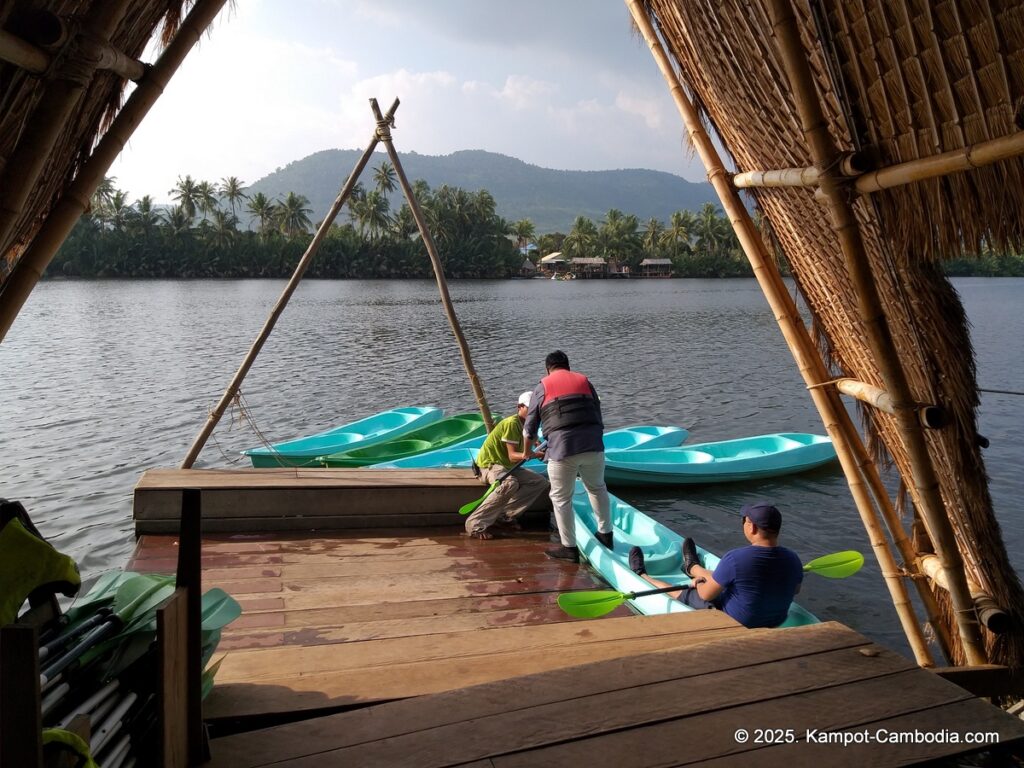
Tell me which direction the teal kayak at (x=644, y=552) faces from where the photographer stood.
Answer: facing away from the viewer and to the left of the viewer

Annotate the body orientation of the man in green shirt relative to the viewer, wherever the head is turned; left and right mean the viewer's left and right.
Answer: facing to the right of the viewer

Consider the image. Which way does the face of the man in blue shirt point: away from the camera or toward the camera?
away from the camera

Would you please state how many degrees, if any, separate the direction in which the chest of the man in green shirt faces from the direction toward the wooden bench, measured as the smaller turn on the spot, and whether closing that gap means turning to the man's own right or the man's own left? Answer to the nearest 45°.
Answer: approximately 180°

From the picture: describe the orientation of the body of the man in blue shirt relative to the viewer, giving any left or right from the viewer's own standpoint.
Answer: facing away from the viewer and to the left of the viewer

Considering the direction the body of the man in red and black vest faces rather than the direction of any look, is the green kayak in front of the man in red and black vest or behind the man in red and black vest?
in front

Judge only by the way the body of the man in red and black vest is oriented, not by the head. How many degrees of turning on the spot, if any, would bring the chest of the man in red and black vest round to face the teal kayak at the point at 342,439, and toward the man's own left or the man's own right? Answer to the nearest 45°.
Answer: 0° — they already face it

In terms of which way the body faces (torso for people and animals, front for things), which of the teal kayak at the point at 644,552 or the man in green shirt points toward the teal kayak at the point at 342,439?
the teal kayak at the point at 644,552

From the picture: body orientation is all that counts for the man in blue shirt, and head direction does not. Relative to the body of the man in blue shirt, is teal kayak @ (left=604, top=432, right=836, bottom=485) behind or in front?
in front
